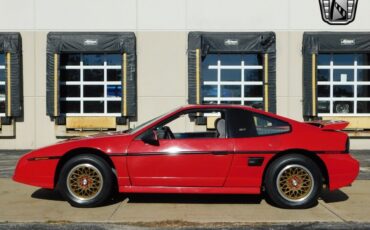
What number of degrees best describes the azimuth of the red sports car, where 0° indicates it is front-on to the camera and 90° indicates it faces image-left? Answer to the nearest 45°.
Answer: approximately 90°
